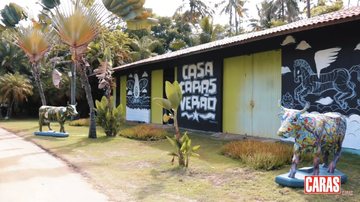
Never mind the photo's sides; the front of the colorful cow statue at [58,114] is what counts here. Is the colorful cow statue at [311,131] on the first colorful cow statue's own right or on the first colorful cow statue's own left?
on the first colorful cow statue's own right

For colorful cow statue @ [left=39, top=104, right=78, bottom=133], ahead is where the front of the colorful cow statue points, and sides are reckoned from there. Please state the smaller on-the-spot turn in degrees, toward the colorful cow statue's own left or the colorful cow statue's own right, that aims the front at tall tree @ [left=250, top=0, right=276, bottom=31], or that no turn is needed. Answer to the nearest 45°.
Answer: approximately 45° to the colorful cow statue's own left

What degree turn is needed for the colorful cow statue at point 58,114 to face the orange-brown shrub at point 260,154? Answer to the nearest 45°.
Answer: approximately 45° to its right

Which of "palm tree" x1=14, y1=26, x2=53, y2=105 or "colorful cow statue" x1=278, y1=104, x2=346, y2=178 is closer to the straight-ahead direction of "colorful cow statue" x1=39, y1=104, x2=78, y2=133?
the colorful cow statue

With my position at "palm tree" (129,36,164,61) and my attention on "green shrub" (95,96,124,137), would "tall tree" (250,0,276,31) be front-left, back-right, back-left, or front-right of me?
back-left

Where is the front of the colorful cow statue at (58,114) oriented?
to the viewer's right

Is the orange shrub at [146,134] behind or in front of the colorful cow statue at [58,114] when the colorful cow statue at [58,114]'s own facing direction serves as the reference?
in front
